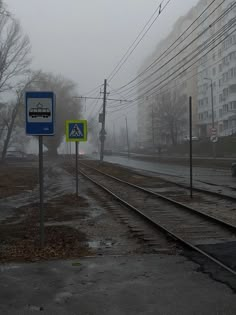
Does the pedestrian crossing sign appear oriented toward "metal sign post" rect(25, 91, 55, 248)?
yes

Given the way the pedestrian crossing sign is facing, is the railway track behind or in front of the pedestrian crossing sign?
in front

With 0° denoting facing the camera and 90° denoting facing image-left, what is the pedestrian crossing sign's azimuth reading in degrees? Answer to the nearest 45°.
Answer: approximately 0°
